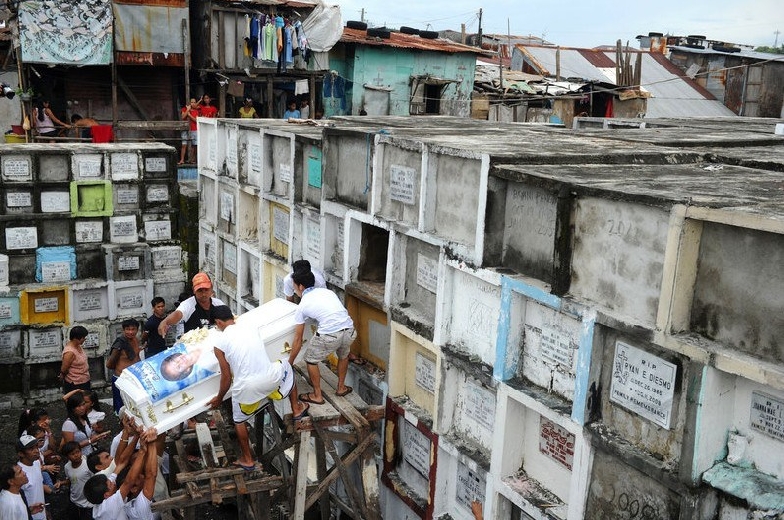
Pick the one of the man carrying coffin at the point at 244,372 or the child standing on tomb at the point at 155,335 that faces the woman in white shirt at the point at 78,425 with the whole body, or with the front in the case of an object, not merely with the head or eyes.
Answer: the man carrying coffin

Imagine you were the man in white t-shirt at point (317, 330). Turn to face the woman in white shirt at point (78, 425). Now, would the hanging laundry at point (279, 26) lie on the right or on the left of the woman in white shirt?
right

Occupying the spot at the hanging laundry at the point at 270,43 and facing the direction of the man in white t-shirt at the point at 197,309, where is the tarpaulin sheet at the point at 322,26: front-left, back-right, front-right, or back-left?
back-left

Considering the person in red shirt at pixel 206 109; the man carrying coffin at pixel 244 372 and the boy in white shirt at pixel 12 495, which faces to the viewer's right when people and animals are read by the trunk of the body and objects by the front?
the boy in white shirt

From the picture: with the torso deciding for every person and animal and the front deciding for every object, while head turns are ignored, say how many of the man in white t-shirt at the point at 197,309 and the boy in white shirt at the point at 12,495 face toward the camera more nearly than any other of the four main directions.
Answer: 1

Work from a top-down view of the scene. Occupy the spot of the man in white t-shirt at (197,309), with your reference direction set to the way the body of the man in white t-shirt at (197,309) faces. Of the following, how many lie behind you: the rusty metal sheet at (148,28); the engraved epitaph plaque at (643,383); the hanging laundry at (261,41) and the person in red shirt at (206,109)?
3

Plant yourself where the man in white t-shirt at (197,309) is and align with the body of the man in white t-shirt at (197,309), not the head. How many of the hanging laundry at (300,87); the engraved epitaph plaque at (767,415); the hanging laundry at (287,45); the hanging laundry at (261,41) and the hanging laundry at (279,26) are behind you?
4

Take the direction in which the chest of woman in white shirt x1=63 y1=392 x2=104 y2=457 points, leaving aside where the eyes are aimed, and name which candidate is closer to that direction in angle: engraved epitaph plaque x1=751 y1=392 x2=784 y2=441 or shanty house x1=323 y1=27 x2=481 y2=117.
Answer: the engraved epitaph plaque

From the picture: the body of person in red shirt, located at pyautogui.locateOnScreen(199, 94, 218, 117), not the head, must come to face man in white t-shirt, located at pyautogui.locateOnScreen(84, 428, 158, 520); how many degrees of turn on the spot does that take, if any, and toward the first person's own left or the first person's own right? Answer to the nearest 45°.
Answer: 0° — they already face them

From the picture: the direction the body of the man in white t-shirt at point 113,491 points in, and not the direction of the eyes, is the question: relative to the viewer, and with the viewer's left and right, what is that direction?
facing away from the viewer and to the right of the viewer

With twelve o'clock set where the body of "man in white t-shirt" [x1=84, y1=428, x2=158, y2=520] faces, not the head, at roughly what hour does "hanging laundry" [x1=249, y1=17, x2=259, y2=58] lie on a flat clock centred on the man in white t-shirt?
The hanging laundry is roughly at 11 o'clock from the man in white t-shirt.

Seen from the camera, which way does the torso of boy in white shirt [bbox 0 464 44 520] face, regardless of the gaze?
to the viewer's right

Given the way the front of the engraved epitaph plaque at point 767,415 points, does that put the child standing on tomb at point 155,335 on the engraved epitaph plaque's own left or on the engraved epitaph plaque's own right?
on the engraved epitaph plaque's own right

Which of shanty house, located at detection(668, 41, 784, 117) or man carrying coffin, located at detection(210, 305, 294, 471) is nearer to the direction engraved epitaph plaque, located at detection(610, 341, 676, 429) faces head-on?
the man carrying coffin
